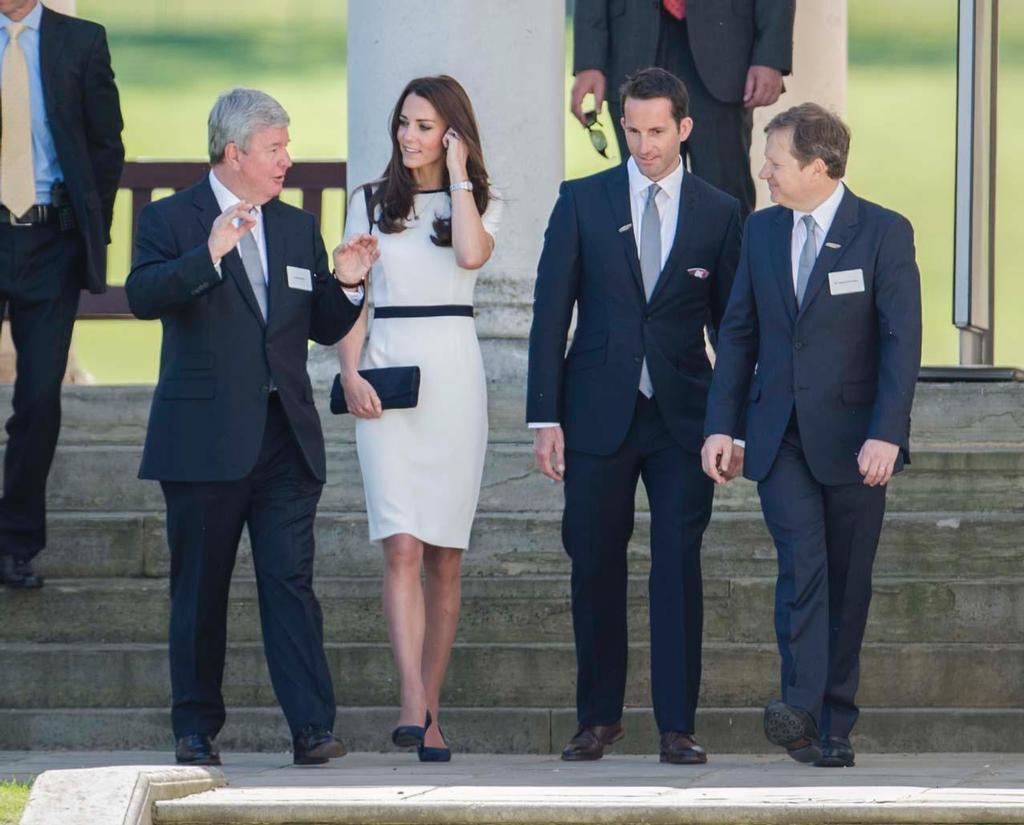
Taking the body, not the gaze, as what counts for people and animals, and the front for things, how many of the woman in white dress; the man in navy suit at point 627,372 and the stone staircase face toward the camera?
3

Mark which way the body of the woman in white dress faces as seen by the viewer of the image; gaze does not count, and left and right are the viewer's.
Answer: facing the viewer

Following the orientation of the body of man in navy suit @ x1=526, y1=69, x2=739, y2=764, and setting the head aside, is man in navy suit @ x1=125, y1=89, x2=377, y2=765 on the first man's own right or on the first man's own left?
on the first man's own right

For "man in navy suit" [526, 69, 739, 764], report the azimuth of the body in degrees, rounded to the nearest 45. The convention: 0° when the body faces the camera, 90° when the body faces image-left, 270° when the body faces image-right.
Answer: approximately 0°

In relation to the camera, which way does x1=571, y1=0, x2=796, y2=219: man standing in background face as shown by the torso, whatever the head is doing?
toward the camera

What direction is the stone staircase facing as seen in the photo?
toward the camera

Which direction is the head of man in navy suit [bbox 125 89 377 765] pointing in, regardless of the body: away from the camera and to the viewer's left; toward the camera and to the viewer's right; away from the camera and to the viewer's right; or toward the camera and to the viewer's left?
toward the camera and to the viewer's right

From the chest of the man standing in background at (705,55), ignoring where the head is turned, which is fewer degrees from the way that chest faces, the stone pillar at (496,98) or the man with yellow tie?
the man with yellow tie

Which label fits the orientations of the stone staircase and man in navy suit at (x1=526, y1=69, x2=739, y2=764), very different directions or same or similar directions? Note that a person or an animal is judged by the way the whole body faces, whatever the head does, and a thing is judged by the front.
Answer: same or similar directions

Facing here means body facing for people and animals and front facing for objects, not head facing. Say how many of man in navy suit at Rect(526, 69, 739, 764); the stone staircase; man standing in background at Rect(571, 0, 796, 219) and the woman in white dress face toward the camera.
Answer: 4

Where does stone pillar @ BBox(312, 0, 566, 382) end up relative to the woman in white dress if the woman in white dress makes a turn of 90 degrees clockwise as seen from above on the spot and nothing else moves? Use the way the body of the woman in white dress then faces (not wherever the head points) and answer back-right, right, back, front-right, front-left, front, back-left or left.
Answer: right

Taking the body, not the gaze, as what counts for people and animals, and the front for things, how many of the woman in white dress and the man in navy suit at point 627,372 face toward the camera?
2
